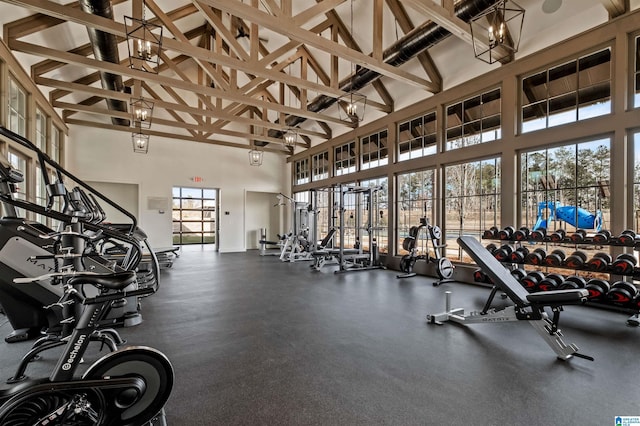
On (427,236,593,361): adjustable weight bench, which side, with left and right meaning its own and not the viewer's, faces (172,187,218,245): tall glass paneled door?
back

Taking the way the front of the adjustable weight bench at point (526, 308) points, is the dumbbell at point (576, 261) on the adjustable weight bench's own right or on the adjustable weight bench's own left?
on the adjustable weight bench's own left

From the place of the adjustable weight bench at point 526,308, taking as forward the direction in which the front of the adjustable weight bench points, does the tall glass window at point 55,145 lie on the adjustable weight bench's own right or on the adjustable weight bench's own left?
on the adjustable weight bench's own right

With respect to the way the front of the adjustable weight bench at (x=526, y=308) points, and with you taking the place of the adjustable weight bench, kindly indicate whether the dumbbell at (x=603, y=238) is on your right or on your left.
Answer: on your left

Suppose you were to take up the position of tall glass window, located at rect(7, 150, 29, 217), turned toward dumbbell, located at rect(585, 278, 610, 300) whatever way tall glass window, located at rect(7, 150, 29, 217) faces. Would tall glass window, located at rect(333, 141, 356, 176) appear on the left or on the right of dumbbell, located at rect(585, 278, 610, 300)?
left

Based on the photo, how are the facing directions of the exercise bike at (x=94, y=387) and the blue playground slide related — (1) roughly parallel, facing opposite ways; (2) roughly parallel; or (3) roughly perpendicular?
roughly perpendicular
